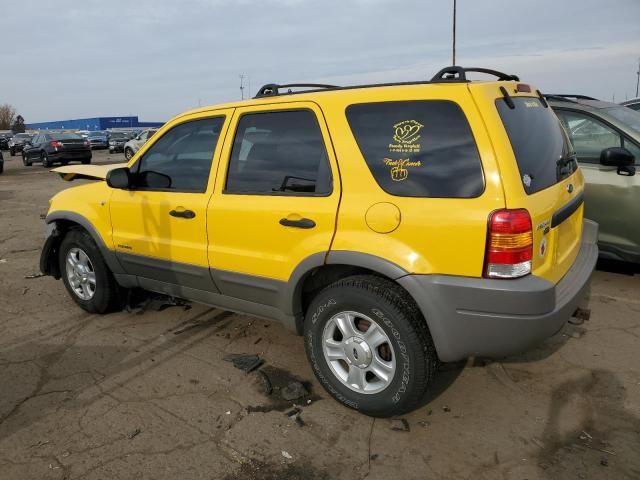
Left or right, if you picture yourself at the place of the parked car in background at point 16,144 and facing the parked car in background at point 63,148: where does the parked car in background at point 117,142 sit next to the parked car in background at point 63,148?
left

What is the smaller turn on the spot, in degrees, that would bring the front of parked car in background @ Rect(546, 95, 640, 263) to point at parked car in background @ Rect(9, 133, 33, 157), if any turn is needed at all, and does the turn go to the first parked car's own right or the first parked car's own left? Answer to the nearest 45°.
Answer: approximately 180°

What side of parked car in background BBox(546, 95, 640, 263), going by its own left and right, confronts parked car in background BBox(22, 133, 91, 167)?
back

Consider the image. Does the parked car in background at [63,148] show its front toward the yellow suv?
no

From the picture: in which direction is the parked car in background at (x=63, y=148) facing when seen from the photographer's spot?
facing away from the viewer and to the left of the viewer

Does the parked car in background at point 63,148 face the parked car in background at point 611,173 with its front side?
no

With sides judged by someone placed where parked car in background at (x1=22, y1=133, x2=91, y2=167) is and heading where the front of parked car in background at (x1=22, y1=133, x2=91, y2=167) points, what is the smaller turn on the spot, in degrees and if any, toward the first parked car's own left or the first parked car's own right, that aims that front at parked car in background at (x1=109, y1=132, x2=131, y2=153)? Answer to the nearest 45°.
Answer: approximately 45° to the first parked car's own right

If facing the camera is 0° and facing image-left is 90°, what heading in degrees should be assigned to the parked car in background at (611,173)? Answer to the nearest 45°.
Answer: approximately 315°

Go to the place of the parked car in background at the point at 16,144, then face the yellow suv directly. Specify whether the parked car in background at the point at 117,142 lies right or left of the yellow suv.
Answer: left

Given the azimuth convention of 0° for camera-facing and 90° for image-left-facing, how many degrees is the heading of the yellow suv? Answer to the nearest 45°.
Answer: approximately 135°

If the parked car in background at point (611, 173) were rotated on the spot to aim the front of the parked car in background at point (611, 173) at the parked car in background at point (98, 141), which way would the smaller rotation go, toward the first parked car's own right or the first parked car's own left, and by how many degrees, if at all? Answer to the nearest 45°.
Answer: approximately 180°

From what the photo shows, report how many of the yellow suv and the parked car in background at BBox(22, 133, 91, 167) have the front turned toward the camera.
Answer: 0

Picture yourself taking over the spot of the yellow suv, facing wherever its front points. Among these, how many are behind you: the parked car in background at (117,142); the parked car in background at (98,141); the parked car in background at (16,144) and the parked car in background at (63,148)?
0

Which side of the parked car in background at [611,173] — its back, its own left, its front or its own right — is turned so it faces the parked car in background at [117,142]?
back
